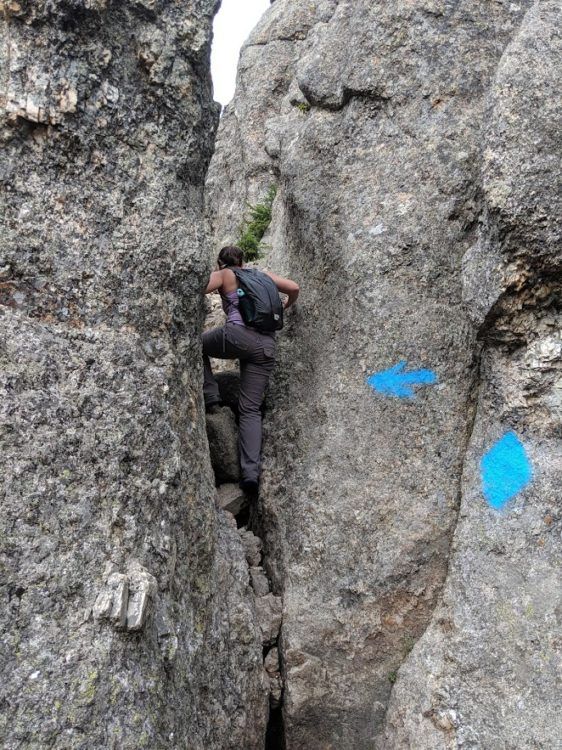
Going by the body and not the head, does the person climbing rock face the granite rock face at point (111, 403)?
no

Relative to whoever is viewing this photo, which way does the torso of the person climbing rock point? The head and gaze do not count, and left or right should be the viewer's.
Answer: facing away from the viewer and to the left of the viewer
